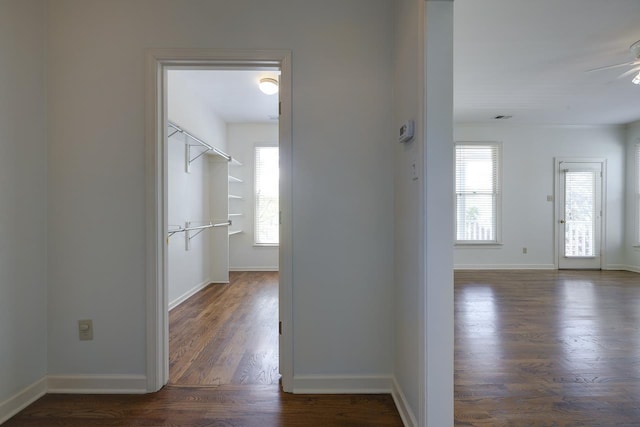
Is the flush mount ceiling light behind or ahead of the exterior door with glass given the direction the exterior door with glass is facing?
ahead

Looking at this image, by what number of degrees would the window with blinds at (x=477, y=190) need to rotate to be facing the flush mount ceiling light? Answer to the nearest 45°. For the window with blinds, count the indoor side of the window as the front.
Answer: approximately 45° to its right

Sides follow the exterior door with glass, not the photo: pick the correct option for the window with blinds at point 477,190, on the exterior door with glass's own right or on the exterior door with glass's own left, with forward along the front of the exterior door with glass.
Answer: on the exterior door with glass's own right

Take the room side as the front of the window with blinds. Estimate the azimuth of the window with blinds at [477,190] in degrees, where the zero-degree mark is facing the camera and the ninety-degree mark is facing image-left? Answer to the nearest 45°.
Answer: approximately 0°

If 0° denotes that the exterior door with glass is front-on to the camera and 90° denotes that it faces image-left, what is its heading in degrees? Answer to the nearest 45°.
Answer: approximately 0°

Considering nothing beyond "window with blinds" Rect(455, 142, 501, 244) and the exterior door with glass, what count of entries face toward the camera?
2
